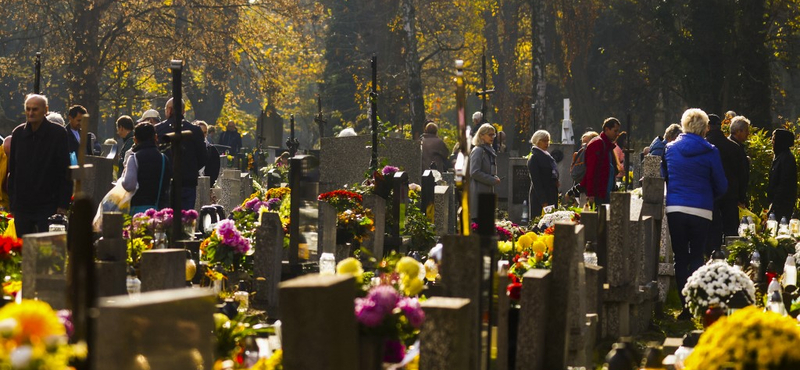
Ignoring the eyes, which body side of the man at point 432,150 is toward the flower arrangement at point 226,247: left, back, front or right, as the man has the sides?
back

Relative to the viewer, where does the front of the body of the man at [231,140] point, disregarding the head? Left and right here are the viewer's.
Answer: facing the viewer

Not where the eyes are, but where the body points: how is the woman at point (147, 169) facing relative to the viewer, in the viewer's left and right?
facing away from the viewer and to the left of the viewer

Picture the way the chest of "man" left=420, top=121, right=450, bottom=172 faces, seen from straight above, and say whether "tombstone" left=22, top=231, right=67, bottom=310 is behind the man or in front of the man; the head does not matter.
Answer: behind

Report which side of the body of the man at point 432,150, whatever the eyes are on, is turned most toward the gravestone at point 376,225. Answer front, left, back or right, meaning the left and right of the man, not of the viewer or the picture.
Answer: back

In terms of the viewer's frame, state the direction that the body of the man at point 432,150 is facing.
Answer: away from the camera
